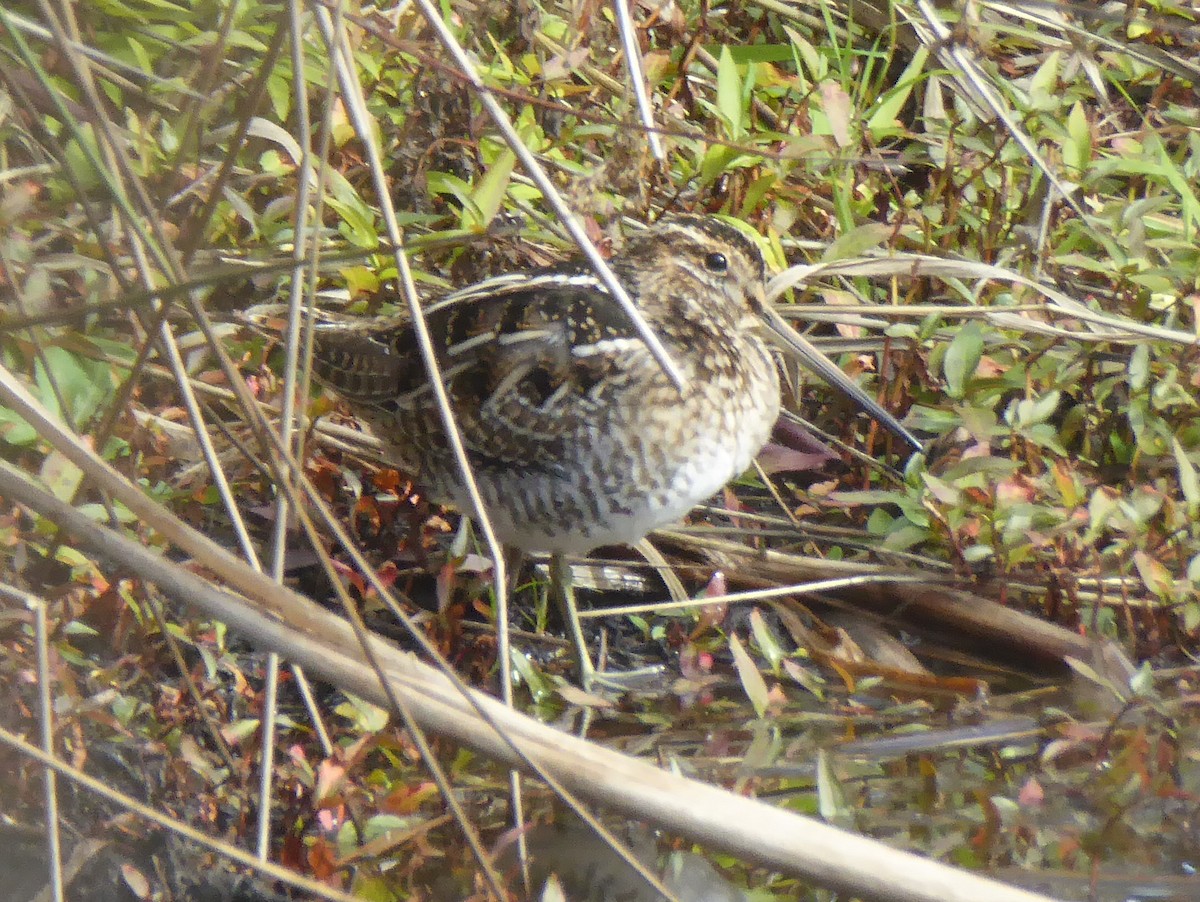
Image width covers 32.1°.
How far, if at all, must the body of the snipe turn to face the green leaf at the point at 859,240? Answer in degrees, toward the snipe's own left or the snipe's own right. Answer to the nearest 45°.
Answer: approximately 45° to the snipe's own left

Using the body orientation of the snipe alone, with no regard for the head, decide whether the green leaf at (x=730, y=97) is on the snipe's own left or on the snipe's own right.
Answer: on the snipe's own left

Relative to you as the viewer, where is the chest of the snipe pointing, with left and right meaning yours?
facing to the right of the viewer

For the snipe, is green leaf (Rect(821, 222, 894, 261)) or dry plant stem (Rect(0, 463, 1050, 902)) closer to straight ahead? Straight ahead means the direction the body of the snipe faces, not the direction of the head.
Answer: the green leaf

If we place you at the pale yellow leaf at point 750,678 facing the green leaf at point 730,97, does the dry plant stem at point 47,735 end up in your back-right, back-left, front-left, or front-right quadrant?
back-left

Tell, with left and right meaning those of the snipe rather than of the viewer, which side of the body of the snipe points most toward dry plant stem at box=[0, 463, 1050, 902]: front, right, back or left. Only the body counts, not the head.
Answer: right
